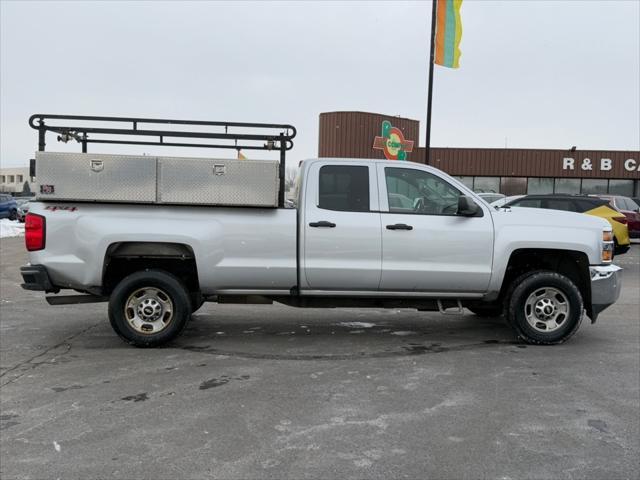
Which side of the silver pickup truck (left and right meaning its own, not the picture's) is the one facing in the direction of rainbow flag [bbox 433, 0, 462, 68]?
left

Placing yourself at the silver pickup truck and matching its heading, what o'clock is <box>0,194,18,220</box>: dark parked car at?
The dark parked car is roughly at 8 o'clock from the silver pickup truck.

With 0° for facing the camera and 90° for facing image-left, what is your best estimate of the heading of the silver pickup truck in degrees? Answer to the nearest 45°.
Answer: approximately 270°

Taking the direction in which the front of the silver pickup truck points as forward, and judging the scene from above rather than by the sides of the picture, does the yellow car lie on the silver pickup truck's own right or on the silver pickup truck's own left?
on the silver pickup truck's own left

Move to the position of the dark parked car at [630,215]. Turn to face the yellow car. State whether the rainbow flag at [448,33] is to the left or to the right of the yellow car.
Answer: right
